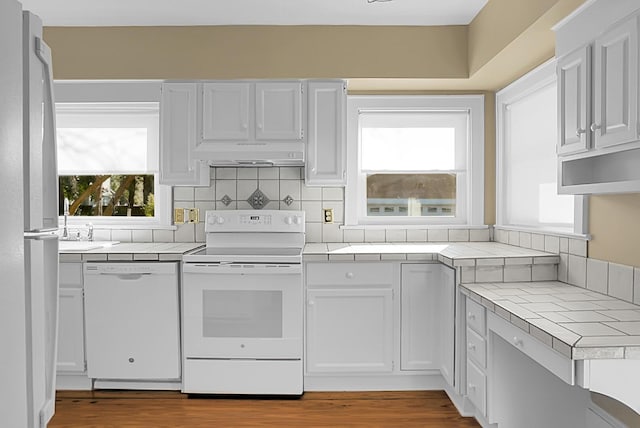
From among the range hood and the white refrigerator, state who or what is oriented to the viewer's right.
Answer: the white refrigerator

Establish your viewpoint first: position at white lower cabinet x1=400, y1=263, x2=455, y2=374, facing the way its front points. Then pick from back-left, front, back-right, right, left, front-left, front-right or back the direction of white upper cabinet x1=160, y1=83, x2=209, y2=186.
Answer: right

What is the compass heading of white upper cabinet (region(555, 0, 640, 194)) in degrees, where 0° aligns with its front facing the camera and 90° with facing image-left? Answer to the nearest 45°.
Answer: approximately 45°

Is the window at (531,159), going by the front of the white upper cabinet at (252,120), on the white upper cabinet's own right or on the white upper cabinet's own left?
on the white upper cabinet's own left

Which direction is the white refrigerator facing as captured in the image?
to the viewer's right

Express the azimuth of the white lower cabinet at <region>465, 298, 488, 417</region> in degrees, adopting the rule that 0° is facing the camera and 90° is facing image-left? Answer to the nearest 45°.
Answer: approximately 90°

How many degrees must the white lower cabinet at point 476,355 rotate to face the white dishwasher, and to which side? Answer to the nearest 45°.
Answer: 0° — it already faces it
